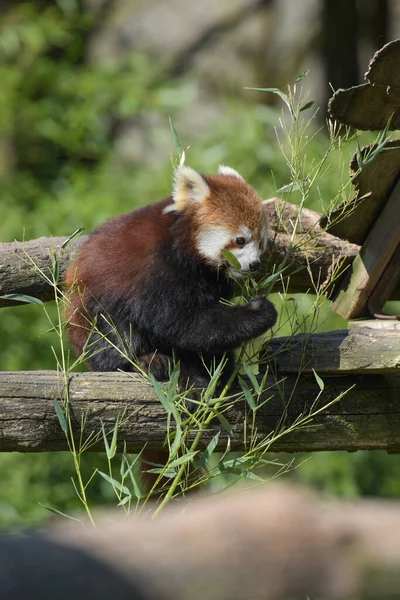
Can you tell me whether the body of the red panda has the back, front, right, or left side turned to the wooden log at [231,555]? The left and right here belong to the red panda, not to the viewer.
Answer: right

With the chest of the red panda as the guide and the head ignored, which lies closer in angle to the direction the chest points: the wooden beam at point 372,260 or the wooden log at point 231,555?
the wooden beam

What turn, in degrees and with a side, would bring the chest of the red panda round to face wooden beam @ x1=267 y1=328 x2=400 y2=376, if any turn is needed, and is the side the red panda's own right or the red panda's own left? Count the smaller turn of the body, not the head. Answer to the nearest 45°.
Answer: approximately 45° to the red panda's own right

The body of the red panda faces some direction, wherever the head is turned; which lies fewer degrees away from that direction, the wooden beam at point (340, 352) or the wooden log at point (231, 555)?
the wooden beam

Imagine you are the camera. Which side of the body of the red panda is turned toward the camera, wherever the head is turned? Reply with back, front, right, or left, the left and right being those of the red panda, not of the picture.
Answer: right
